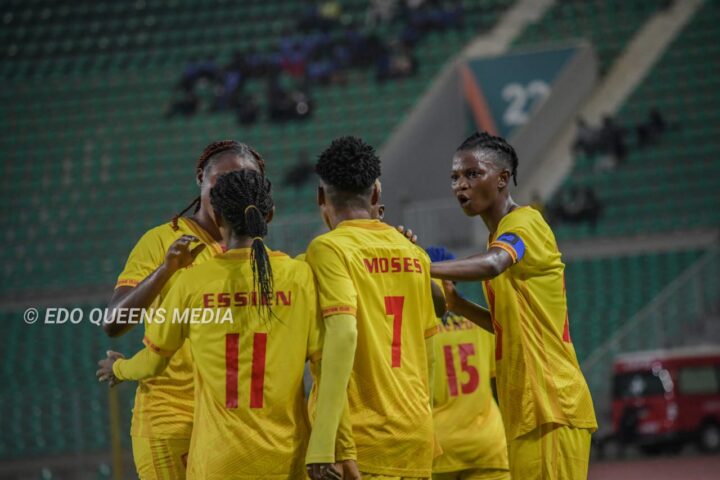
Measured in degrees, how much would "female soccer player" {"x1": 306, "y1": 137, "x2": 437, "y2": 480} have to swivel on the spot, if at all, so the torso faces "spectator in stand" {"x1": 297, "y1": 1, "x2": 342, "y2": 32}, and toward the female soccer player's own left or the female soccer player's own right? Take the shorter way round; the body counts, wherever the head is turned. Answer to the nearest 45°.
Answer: approximately 45° to the female soccer player's own right

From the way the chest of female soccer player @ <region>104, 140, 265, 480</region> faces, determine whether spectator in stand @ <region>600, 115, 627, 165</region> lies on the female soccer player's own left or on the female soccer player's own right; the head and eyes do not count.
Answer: on the female soccer player's own left

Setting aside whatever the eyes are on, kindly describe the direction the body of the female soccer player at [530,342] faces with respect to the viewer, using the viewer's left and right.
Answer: facing to the left of the viewer

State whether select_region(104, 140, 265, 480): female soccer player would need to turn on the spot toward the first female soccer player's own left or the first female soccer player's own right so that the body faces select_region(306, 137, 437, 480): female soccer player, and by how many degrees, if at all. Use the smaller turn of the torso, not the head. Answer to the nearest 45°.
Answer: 0° — they already face them

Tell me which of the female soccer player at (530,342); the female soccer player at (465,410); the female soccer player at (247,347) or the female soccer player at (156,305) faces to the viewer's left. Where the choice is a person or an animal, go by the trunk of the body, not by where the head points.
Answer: the female soccer player at (530,342)

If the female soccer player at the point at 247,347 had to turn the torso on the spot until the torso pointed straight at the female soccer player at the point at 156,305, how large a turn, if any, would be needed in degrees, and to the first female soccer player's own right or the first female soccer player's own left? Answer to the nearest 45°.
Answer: approximately 45° to the first female soccer player's own left

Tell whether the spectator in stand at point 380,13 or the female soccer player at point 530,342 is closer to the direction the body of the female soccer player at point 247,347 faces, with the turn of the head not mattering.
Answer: the spectator in stand

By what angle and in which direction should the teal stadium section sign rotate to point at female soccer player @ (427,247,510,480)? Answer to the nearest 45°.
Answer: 0° — it already faces them

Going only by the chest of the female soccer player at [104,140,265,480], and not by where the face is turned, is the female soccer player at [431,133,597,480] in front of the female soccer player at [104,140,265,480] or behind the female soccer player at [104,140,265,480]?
in front

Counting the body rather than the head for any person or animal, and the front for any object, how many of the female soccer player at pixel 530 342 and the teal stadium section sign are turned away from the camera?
0

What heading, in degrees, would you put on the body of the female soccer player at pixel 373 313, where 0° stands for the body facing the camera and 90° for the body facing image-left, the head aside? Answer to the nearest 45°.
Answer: approximately 135°

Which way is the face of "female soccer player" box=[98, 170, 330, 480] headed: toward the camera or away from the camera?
away from the camera

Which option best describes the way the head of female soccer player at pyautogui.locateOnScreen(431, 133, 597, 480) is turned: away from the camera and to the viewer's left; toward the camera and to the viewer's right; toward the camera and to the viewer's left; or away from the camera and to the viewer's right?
toward the camera and to the viewer's left

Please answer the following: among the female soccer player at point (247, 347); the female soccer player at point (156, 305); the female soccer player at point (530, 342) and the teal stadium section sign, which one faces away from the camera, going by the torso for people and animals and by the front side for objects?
the female soccer player at point (247, 347)

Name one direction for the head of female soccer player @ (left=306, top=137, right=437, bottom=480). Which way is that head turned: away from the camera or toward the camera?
away from the camera

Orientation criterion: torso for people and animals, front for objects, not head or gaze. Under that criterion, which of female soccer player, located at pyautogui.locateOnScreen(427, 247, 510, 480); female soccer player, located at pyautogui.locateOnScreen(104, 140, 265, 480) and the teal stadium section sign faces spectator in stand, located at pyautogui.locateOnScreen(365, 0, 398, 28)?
female soccer player, located at pyautogui.locateOnScreen(427, 247, 510, 480)

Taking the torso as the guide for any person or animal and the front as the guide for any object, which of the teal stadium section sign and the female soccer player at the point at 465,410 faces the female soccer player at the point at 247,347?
the teal stadium section sign

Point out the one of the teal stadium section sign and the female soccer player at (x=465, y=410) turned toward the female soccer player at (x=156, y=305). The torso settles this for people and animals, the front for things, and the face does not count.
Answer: the teal stadium section sign

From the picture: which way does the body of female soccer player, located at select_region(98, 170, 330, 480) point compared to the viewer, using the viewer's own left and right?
facing away from the viewer
